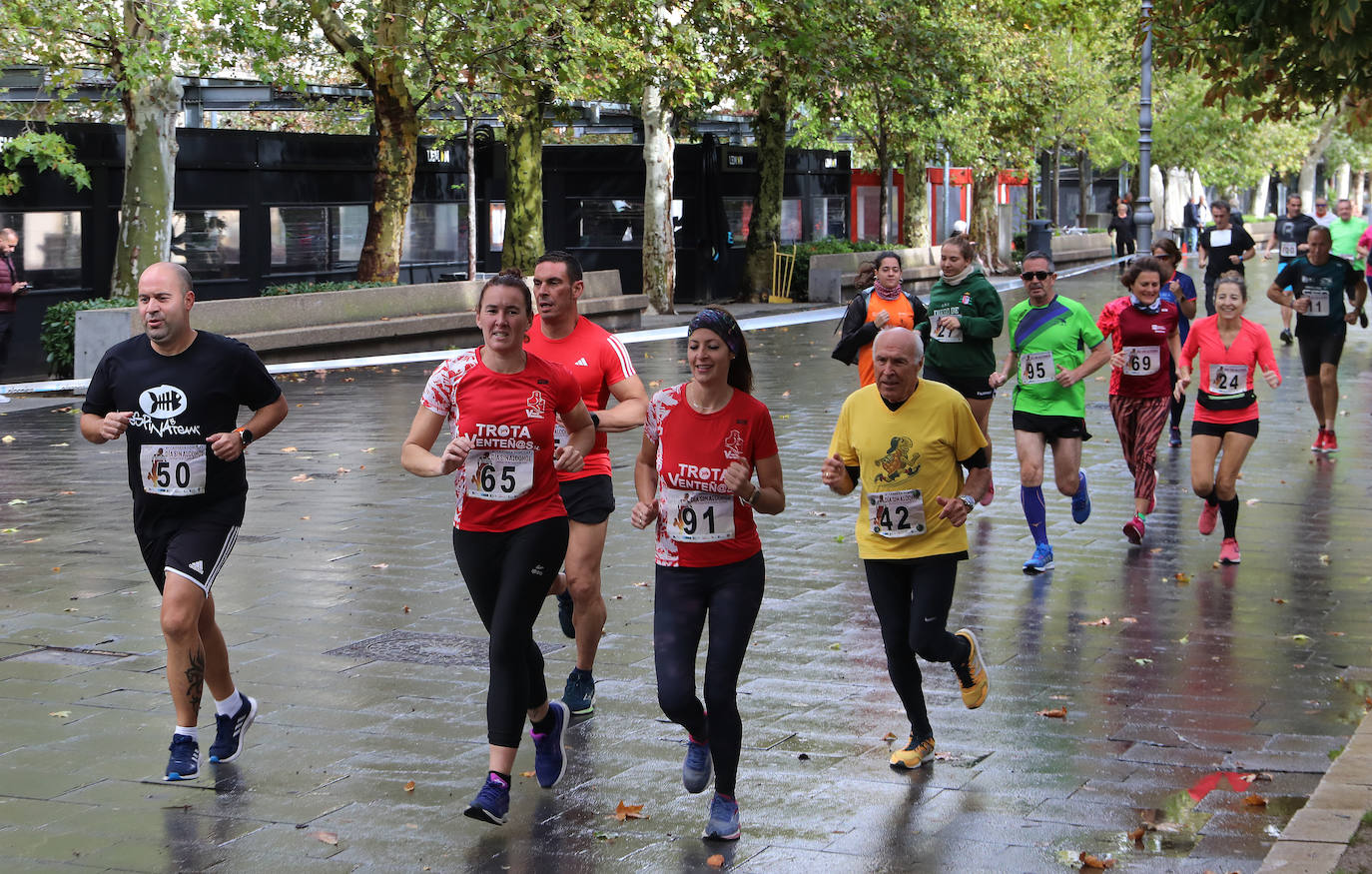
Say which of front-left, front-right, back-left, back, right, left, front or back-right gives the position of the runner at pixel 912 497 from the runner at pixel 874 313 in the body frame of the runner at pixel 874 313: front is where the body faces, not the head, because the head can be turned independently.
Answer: front

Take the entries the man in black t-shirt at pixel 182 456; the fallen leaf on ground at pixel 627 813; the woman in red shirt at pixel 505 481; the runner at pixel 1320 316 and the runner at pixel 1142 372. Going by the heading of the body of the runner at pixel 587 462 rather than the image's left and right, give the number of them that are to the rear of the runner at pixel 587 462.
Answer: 2

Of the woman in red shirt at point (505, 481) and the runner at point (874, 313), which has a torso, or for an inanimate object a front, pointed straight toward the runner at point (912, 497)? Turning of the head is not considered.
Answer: the runner at point (874, 313)

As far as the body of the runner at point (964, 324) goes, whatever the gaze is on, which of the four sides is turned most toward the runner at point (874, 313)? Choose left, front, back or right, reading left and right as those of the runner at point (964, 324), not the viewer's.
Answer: right

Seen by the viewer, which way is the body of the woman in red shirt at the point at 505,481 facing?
toward the camera

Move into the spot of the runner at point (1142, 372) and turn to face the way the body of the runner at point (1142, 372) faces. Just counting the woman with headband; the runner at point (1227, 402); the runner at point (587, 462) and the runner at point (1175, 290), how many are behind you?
1

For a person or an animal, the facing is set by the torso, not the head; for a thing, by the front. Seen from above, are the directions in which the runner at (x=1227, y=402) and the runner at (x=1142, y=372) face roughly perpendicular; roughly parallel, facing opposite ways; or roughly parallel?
roughly parallel

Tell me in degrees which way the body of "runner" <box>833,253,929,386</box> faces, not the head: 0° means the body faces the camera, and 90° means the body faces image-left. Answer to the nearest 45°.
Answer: approximately 0°

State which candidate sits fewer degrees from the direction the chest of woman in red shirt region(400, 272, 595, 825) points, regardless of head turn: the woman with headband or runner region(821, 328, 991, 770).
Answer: the woman with headband

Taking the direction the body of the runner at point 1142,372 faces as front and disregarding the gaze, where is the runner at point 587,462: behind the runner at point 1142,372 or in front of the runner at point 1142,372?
in front

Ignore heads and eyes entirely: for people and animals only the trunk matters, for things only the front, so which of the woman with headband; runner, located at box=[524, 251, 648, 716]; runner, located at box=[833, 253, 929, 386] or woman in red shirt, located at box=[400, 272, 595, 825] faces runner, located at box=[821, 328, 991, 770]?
runner, located at box=[833, 253, 929, 386]

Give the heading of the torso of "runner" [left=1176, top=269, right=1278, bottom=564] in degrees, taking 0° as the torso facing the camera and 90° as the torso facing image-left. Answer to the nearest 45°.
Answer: approximately 0°

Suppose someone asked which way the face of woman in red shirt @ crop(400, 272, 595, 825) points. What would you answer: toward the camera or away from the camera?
toward the camera

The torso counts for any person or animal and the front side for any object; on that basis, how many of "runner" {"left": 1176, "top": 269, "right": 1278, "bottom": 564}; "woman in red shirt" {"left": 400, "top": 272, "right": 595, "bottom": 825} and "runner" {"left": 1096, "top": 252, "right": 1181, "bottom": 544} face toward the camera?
3

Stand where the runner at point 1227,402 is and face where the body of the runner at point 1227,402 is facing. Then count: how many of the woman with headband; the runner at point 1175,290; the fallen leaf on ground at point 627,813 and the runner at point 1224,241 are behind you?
2
